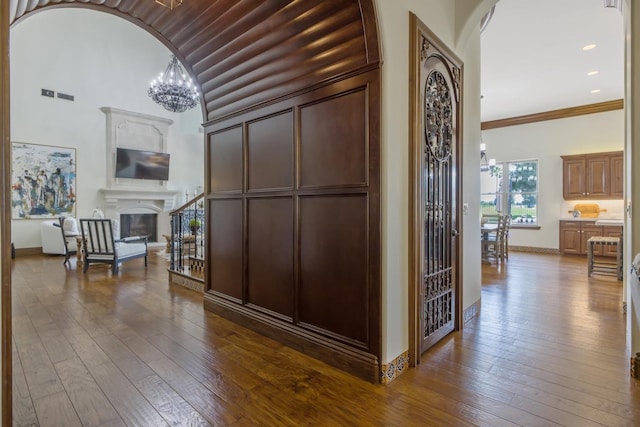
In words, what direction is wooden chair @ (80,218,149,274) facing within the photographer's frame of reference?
facing away from the viewer and to the right of the viewer

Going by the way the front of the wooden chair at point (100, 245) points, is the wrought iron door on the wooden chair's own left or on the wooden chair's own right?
on the wooden chair's own right

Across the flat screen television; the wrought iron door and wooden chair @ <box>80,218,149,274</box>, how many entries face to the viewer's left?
0

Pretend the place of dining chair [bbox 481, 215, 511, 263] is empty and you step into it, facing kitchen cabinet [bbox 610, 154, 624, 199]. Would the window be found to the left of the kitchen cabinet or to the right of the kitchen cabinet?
left

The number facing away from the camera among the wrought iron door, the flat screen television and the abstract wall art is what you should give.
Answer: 0

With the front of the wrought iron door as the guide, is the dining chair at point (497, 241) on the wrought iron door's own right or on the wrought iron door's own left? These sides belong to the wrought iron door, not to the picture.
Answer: on the wrought iron door's own left

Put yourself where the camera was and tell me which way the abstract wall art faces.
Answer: facing the viewer and to the right of the viewer

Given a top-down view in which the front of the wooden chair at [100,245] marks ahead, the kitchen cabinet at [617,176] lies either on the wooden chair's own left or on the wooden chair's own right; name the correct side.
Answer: on the wooden chair's own right

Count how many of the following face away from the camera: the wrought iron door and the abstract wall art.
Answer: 0
